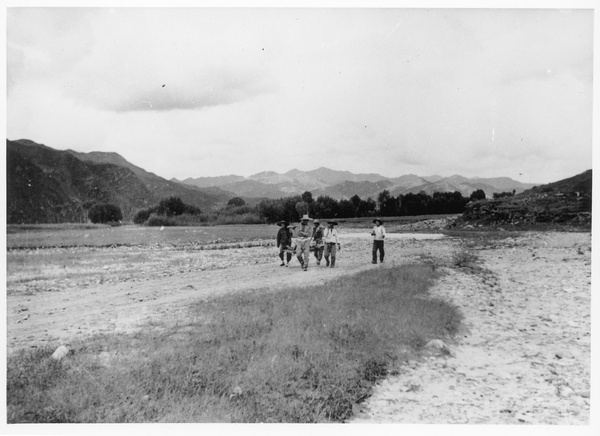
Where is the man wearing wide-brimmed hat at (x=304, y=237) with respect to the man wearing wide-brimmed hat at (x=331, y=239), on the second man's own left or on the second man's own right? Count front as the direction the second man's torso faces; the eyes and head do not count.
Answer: on the second man's own right

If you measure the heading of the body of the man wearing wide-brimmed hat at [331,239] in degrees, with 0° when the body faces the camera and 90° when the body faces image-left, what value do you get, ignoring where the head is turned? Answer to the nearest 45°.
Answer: approximately 0°

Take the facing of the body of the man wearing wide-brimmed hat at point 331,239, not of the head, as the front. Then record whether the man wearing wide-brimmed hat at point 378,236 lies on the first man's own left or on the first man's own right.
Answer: on the first man's own left

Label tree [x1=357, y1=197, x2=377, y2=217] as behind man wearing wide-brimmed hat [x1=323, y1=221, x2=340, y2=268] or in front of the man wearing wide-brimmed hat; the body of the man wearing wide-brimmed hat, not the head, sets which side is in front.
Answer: behind

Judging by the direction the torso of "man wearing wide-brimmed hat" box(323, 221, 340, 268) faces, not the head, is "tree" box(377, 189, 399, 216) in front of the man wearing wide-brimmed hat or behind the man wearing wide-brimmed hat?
behind

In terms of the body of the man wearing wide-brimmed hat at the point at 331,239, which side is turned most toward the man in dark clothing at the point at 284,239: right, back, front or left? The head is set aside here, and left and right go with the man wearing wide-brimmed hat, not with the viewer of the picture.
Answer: right

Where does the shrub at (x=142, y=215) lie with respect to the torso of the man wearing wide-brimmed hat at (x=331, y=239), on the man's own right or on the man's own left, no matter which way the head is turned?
on the man's own right

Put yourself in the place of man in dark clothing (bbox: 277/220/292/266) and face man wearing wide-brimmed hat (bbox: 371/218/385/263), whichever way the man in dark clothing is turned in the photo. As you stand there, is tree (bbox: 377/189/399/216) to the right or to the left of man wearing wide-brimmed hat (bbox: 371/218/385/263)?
left
